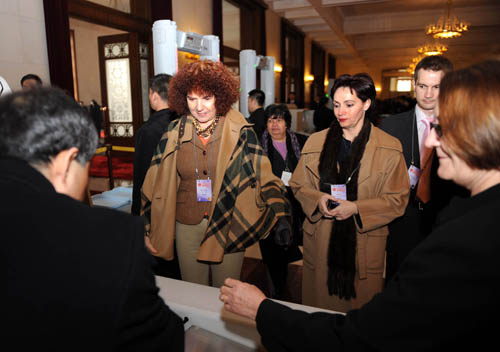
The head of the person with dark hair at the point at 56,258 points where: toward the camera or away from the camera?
away from the camera

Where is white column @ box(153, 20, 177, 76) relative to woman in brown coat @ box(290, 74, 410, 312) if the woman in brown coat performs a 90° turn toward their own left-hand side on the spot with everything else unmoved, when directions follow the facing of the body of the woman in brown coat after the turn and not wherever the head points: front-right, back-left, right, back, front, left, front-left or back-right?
back

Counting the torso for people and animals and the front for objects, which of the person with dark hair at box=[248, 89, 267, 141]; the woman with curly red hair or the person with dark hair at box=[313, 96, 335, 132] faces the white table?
the woman with curly red hair

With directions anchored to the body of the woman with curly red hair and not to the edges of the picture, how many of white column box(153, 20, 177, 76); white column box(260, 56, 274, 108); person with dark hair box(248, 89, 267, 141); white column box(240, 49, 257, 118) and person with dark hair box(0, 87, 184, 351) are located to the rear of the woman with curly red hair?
4

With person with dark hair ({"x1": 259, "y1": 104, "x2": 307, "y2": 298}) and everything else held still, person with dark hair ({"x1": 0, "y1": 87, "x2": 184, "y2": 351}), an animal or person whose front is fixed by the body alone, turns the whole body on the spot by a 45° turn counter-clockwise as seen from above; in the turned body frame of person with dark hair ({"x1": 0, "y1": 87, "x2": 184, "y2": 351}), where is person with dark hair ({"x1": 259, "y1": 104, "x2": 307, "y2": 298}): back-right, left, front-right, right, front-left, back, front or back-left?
front-right

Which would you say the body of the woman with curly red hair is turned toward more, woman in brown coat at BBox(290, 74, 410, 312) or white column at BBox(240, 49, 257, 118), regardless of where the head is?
the woman in brown coat

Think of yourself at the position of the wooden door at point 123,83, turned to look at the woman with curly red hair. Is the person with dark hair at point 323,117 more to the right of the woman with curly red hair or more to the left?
left

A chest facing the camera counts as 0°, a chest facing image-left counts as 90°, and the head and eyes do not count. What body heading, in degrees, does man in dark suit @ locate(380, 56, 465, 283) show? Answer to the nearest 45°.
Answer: approximately 0°
